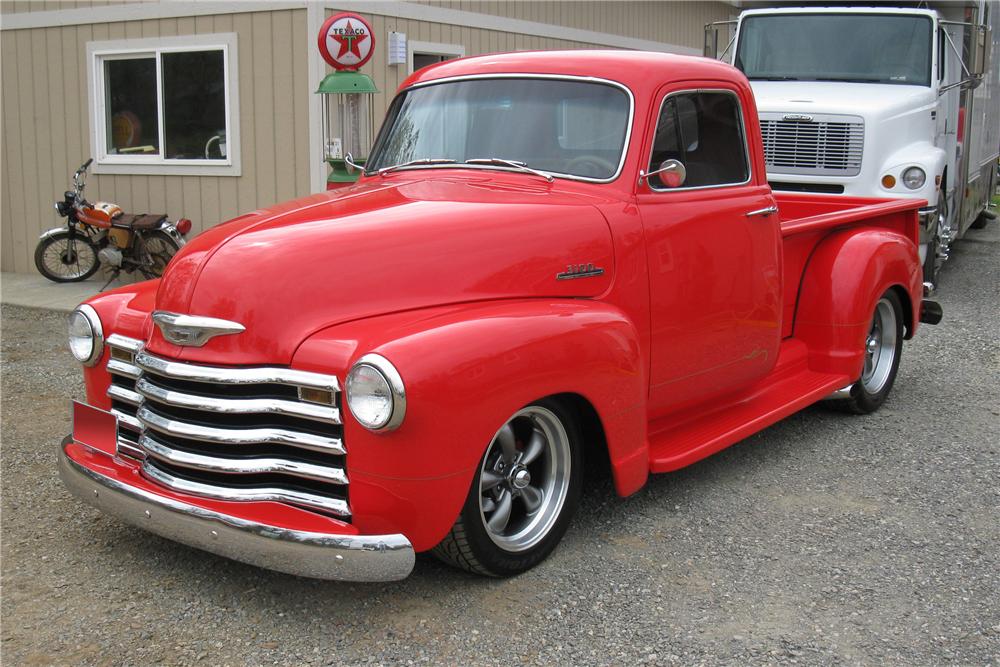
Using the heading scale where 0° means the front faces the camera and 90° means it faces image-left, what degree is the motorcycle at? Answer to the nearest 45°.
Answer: approximately 90°

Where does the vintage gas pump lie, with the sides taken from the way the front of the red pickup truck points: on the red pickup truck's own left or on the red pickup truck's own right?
on the red pickup truck's own right

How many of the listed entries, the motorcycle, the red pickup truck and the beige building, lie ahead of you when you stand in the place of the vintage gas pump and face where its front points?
1

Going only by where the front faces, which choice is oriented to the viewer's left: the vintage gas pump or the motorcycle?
the motorcycle

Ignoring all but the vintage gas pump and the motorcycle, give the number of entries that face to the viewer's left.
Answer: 1

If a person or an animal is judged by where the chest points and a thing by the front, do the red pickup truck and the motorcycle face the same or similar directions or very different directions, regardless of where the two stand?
same or similar directions

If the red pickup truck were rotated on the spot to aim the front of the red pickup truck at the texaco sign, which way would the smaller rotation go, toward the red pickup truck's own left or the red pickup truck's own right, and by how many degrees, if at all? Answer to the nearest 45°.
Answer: approximately 135° to the red pickup truck's own right

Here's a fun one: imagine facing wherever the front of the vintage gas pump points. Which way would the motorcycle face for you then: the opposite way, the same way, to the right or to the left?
to the right

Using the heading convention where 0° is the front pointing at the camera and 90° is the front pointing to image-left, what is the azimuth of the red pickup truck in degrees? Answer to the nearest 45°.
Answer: approximately 45°

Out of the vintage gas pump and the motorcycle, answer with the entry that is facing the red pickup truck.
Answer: the vintage gas pump

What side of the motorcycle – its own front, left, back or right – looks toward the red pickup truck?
left

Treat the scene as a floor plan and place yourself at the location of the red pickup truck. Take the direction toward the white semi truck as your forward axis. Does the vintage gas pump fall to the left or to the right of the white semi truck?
left

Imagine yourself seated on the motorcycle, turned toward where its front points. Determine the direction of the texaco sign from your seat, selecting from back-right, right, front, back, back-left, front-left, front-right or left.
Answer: back-left

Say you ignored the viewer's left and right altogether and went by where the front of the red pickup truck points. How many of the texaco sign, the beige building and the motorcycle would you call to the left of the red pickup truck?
0

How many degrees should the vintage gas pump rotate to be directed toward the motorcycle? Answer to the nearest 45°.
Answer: approximately 135° to its right

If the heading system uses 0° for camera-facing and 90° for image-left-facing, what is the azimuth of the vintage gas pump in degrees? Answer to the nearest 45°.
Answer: approximately 0°

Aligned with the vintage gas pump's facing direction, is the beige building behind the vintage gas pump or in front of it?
behind

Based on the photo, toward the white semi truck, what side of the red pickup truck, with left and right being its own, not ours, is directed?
back

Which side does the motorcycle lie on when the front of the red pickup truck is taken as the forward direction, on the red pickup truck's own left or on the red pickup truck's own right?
on the red pickup truck's own right
